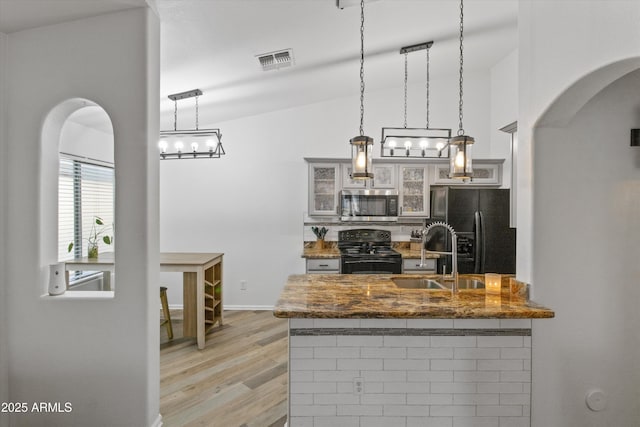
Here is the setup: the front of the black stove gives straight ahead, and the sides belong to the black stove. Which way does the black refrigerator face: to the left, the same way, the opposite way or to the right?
the same way

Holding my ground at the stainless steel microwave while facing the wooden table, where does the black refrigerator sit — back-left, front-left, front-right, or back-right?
back-left

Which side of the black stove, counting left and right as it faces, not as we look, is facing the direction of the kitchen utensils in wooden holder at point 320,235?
right

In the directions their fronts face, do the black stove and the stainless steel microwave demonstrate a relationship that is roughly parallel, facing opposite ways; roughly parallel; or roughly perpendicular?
roughly parallel

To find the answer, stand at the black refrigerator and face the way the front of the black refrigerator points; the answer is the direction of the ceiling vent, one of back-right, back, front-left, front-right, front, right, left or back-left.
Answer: front-right

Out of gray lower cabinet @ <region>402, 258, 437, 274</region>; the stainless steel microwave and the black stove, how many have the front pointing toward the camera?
3

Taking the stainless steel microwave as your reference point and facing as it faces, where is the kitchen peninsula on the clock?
The kitchen peninsula is roughly at 12 o'clock from the stainless steel microwave.

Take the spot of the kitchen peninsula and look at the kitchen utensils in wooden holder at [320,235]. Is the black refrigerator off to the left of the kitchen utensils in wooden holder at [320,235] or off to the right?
right

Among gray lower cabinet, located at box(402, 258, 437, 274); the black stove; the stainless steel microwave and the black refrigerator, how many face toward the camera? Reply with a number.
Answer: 4

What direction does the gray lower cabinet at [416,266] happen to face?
toward the camera

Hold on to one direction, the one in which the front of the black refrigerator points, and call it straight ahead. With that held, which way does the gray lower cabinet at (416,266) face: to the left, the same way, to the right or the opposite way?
the same way

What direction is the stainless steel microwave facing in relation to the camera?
toward the camera

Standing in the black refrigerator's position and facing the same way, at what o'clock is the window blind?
The window blind is roughly at 2 o'clock from the black refrigerator.

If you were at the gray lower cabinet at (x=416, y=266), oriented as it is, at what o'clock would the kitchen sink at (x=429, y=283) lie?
The kitchen sink is roughly at 12 o'clock from the gray lower cabinet.

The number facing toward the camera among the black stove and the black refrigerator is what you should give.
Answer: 2

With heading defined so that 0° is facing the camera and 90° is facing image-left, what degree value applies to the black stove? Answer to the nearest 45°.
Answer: approximately 0°
